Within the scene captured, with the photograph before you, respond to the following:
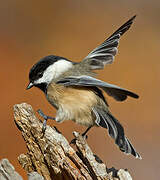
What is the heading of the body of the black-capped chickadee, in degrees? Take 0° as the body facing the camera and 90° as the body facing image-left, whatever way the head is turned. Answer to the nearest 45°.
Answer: approximately 90°
